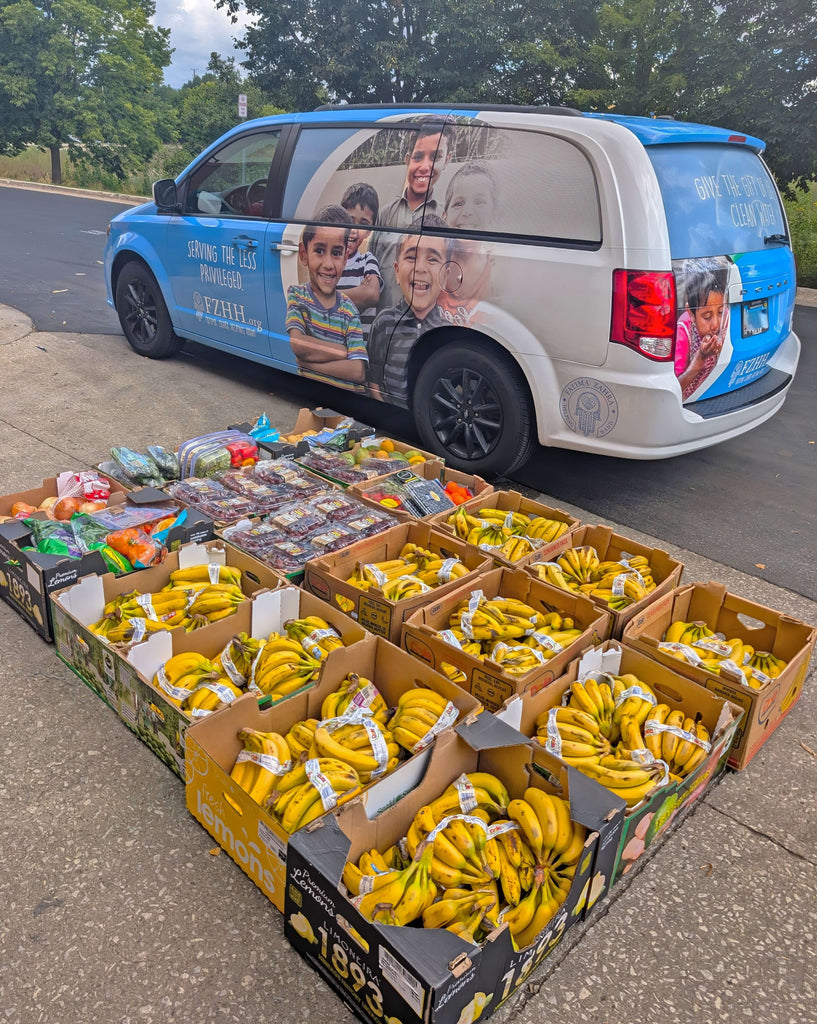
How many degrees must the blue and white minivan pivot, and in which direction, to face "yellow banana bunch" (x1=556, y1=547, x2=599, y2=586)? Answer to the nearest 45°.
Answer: approximately 135° to its left

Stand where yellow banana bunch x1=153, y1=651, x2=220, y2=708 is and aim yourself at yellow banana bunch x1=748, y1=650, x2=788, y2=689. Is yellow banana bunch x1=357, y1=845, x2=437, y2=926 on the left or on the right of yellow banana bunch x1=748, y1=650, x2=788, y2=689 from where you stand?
right

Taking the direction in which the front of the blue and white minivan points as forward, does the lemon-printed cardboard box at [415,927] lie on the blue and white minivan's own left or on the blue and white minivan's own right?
on the blue and white minivan's own left

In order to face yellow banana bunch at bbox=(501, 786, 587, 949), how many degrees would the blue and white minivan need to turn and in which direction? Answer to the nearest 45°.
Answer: approximately 135° to its left

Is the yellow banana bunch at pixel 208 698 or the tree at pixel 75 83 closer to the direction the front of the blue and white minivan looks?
the tree

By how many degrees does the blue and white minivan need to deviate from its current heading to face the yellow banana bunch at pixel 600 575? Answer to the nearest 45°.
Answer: approximately 135° to its left

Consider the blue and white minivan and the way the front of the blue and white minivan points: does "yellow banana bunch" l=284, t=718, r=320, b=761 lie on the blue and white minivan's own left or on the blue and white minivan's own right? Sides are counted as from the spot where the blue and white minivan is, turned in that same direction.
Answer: on the blue and white minivan's own left

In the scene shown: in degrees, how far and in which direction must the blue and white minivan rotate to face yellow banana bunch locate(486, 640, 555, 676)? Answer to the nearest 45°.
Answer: approximately 135° to its left

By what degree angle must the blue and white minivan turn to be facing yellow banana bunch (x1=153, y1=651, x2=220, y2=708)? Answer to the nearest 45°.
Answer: approximately 90° to its left

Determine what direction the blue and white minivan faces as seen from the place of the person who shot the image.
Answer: facing away from the viewer and to the left of the viewer

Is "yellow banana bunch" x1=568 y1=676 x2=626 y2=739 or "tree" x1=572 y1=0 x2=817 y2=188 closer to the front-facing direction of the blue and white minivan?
the tree

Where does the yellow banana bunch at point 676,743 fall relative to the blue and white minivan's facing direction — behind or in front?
behind

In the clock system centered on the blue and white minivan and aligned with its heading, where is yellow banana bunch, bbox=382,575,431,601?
The yellow banana bunch is roughly at 8 o'clock from the blue and white minivan.

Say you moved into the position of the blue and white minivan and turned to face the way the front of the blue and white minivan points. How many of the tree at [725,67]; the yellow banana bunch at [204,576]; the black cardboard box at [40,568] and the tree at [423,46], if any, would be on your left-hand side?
2

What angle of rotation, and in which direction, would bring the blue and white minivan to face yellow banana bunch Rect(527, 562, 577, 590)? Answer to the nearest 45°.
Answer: approximately 135° to its left

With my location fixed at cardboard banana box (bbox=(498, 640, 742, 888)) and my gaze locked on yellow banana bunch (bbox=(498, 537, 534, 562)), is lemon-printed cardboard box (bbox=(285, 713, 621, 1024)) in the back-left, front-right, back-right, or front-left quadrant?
back-left

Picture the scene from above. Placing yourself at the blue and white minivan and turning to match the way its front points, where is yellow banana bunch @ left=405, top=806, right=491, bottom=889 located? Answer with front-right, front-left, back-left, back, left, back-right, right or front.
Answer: back-left
